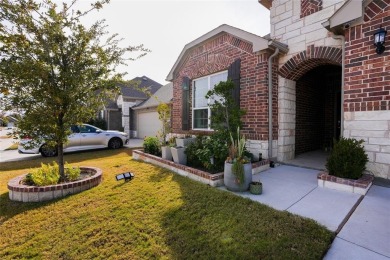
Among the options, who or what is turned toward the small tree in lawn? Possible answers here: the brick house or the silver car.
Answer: the brick house

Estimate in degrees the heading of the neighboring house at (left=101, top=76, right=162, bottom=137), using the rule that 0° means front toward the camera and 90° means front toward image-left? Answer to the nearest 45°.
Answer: approximately 45°

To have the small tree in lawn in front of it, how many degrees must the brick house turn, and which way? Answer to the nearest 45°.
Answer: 0° — it already faces it

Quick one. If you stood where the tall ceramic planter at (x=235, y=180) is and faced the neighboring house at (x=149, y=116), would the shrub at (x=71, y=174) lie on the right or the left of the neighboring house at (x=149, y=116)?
left

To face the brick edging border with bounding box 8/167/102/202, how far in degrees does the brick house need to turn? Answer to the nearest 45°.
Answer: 0° — it already faces it

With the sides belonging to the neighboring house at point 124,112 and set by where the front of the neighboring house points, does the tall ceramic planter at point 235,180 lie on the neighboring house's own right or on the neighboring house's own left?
on the neighboring house's own left

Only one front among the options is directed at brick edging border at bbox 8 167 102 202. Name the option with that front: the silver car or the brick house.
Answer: the brick house

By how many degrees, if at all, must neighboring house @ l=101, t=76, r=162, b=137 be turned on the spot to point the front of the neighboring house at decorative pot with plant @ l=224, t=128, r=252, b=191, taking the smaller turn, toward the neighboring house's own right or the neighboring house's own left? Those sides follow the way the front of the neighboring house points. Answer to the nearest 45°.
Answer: approximately 45° to the neighboring house's own left

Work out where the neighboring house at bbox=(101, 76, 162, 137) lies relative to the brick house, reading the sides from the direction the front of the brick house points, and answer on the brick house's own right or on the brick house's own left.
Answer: on the brick house's own right

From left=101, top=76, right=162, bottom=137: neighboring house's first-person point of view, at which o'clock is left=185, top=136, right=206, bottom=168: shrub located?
The shrub is roughly at 10 o'clock from the neighboring house.

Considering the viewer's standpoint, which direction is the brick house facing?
facing the viewer and to the left of the viewer

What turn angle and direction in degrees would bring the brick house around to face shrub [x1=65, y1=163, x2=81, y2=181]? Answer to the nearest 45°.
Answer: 0° — it already faces it
